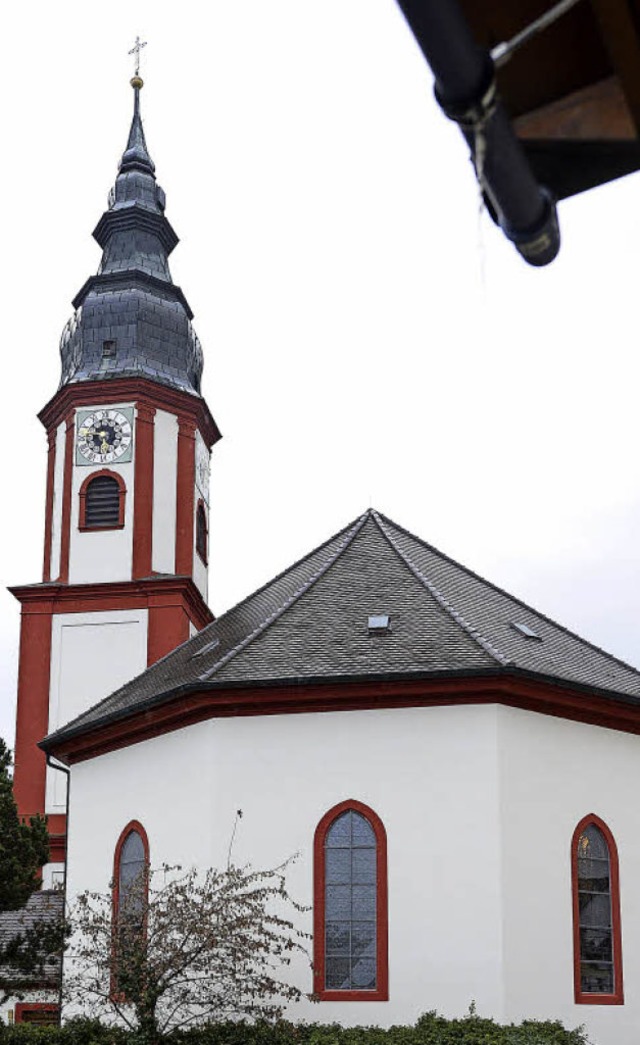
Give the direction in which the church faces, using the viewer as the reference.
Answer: facing away from the viewer

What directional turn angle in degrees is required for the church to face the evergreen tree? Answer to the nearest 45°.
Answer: approximately 45° to its left
